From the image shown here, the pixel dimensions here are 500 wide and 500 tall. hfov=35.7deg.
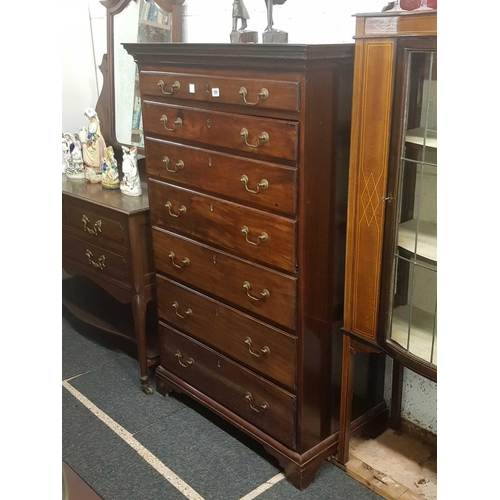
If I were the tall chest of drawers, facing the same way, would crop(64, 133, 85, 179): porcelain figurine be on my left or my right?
on my right

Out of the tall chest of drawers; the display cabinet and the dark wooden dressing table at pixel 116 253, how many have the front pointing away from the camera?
0

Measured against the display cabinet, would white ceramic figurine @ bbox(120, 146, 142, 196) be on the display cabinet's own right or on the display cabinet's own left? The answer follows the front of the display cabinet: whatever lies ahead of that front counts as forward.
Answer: on the display cabinet's own right

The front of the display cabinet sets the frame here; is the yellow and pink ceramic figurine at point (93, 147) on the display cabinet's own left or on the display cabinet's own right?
on the display cabinet's own right

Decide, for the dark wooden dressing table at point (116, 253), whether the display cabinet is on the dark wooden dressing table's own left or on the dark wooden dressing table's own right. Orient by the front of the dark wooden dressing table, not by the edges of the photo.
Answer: on the dark wooden dressing table's own left

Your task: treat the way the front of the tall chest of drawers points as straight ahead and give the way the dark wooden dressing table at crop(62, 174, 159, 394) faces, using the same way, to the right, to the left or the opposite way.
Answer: the same way

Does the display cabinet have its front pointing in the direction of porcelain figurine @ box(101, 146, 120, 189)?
no

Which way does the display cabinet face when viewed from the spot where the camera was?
facing the viewer and to the left of the viewer

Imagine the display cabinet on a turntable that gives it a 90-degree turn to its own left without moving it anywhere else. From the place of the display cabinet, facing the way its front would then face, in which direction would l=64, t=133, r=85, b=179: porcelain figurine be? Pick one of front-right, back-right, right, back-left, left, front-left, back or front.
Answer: back

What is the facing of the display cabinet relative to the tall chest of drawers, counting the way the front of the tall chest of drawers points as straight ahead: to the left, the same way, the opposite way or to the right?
the same way

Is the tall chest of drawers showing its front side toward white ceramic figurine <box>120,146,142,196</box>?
no

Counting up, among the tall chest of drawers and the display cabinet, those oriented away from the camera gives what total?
0

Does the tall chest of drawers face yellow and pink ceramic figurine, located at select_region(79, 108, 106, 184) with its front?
no

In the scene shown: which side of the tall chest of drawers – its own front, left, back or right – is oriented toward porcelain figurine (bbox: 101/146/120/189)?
right
